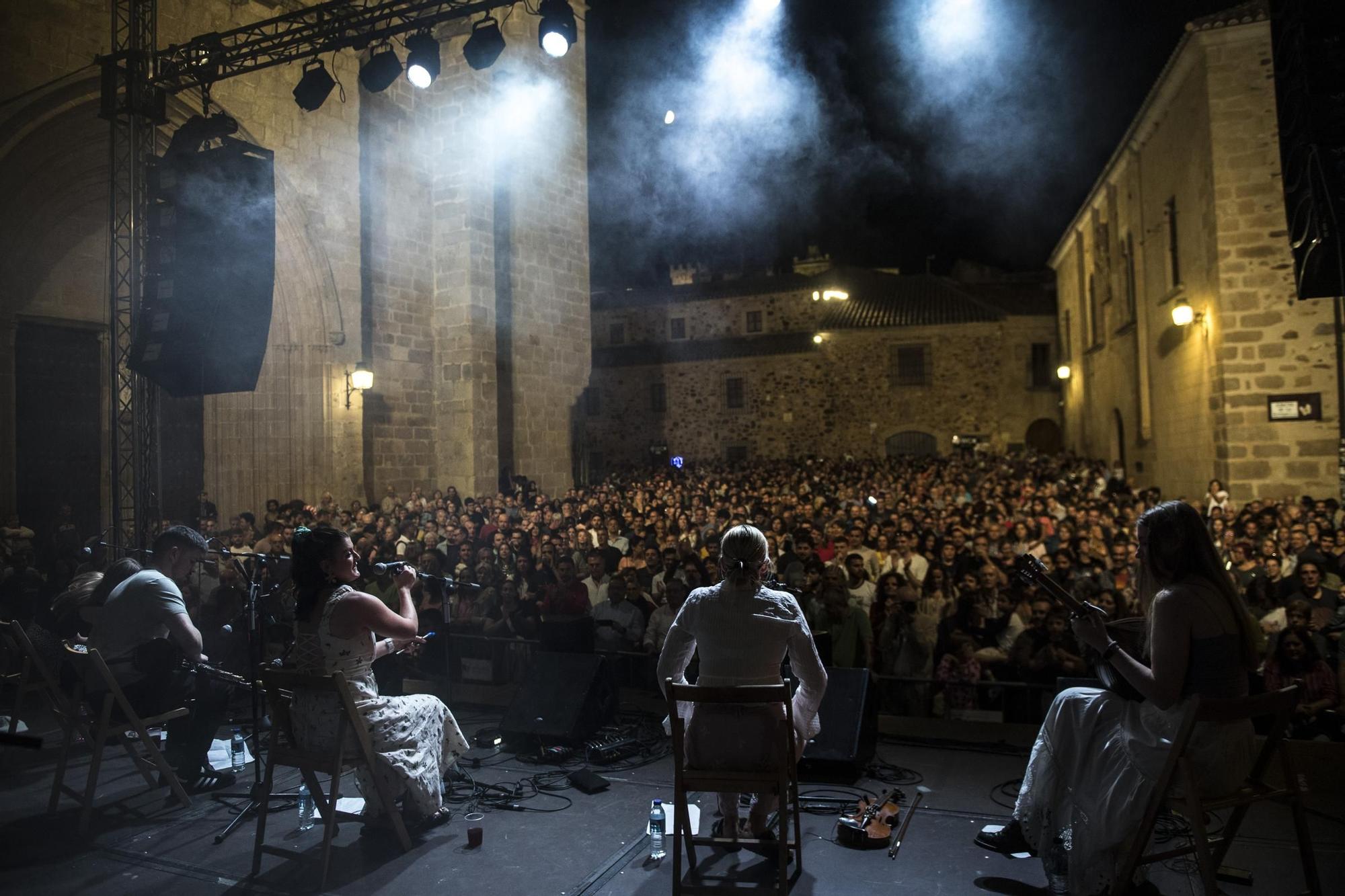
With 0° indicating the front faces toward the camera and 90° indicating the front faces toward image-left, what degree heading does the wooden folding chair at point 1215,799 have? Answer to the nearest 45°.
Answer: approximately 135°

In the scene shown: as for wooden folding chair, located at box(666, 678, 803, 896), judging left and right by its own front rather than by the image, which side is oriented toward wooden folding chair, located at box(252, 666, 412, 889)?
left

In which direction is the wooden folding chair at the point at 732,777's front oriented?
away from the camera

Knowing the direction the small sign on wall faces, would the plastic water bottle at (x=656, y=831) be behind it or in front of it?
in front

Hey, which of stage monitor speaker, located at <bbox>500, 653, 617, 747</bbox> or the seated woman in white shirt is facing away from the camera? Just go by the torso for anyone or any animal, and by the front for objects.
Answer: the seated woman in white shirt

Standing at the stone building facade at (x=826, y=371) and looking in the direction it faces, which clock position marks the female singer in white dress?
The female singer in white dress is roughly at 12 o'clock from the stone building facade.

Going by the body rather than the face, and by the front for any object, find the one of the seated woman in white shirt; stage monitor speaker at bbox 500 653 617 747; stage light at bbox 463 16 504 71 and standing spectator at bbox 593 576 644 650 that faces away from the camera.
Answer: the seated woman in white shirt

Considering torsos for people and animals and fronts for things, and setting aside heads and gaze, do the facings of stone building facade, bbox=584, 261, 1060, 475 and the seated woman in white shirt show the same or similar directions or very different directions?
very different directions

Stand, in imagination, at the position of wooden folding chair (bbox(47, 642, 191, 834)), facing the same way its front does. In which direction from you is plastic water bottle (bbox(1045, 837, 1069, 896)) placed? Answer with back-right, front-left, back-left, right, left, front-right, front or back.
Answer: right

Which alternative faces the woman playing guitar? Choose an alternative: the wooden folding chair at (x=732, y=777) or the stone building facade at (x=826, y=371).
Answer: the stone building facade

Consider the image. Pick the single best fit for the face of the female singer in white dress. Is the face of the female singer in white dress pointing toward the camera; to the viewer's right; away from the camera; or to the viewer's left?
to the viewer's right

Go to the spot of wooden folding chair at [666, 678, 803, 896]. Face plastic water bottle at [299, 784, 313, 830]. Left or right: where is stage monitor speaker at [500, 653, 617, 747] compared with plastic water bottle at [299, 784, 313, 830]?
right

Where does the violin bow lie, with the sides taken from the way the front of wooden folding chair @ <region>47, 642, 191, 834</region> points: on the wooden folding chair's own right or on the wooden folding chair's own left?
on the wooden folding chair's own right
